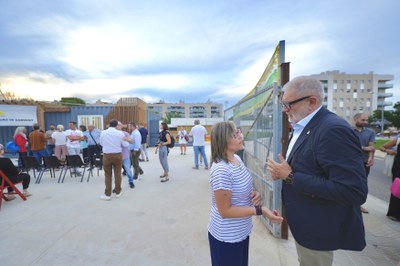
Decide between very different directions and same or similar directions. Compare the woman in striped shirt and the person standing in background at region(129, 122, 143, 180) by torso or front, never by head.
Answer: very different directions

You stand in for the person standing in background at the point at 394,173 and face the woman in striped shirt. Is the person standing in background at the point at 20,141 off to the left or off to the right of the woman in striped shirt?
right

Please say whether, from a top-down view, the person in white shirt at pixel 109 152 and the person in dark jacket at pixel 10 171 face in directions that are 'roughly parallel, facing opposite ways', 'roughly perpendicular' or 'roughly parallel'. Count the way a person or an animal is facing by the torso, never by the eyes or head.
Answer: roughly perpendicular

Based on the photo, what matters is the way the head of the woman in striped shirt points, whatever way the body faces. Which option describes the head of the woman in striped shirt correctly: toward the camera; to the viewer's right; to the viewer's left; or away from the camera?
to the viewer's right

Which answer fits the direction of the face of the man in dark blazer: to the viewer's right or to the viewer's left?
to the viewer's left

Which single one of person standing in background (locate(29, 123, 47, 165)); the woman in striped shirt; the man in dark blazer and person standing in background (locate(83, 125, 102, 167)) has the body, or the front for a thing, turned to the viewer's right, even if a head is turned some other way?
the woman in striped shirt

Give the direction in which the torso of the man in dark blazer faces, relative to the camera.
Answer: to the viewer's left

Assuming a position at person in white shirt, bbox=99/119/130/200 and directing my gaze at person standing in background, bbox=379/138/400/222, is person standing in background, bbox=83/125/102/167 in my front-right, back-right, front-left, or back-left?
back-left

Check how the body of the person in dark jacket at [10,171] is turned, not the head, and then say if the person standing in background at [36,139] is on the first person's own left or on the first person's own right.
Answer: on the first person's own left

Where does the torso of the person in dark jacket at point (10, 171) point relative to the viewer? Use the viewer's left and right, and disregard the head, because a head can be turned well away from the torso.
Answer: facing to the right of the viewer

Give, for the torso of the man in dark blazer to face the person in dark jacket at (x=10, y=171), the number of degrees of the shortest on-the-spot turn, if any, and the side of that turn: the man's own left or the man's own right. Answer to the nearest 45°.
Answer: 0° — they already face them

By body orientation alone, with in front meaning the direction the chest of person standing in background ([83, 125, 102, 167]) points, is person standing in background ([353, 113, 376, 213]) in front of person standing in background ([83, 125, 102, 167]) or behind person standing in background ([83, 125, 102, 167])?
in front
